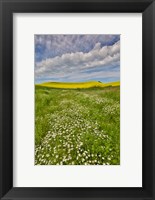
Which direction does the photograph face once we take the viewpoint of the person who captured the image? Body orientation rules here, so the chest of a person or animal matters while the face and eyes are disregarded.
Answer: facing the viewer
